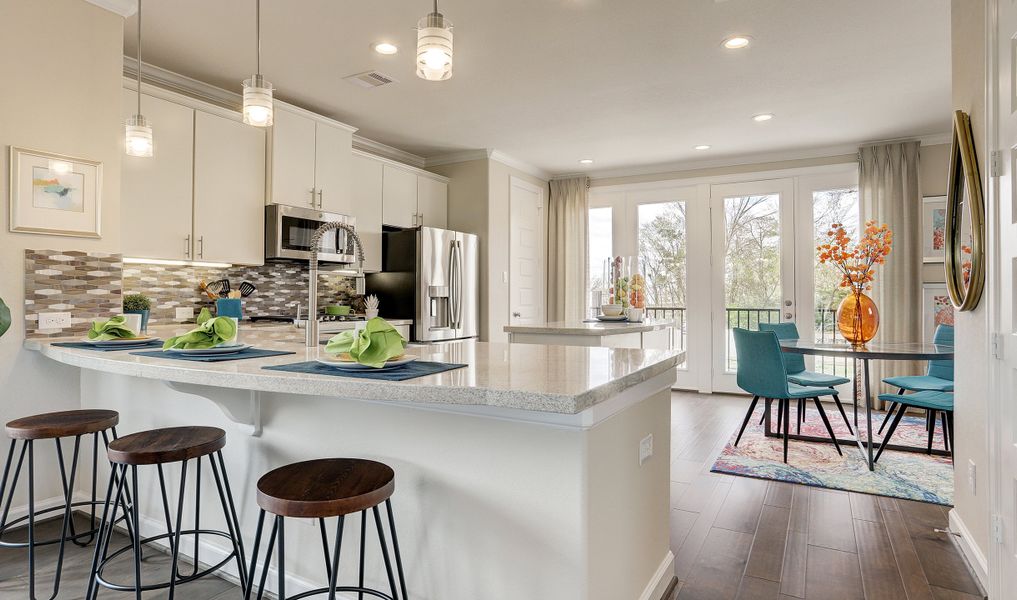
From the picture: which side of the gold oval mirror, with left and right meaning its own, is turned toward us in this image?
left

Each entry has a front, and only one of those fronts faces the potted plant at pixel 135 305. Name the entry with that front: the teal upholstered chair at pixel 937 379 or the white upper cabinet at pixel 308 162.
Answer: the teal upholstered chair

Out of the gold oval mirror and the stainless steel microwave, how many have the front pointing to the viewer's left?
1

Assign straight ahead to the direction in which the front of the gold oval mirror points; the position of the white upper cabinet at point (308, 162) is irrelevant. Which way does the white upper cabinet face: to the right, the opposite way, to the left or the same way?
the opposite way

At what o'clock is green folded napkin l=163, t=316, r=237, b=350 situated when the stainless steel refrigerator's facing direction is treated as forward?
The green folded napkin is roughly at 2 o'clock from the stainless steel refrigerator.

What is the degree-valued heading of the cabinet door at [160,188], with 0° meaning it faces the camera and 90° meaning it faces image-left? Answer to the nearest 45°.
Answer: approximately 315°

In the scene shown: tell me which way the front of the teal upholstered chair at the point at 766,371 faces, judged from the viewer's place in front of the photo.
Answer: facing away from the viewer and to the right of the viewer

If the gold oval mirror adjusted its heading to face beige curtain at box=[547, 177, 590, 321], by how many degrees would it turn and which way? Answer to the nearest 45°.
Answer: approximately 45° to its right

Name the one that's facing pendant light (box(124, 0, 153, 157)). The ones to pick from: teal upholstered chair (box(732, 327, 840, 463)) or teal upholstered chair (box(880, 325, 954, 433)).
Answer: teal upholstered chair (box(880, 325, 954, 433))

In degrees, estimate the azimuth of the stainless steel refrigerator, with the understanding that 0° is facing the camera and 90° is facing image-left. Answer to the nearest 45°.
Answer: approximately 315°

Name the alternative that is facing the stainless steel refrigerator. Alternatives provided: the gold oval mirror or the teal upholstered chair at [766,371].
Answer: the gold oval mirror
